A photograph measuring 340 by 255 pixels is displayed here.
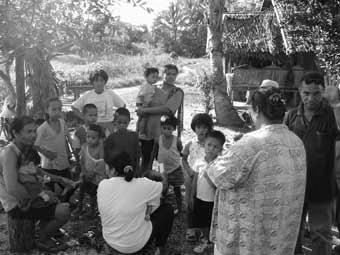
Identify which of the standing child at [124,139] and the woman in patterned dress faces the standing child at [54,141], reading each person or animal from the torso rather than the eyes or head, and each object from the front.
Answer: the woman in patterned dress

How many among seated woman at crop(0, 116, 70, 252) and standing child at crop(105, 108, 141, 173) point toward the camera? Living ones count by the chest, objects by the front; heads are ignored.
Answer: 1

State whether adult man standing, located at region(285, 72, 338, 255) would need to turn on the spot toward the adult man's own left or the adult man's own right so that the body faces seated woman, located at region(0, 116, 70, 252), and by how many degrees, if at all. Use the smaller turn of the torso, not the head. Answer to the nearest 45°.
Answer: approximately 90° to the adult man's own right

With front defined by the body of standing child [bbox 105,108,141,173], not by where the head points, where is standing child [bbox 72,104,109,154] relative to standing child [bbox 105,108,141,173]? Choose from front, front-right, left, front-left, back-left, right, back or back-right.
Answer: back-right

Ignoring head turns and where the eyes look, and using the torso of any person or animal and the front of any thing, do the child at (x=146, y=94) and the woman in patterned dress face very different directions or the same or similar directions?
very different directions

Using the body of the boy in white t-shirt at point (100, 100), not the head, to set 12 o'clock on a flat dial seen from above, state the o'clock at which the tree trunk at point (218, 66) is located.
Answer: The tree trunk is roughly at 7 o'clock from the boy in white t-shirt.

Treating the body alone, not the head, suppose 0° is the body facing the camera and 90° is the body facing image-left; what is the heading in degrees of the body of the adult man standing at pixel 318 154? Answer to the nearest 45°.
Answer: approximately 0°

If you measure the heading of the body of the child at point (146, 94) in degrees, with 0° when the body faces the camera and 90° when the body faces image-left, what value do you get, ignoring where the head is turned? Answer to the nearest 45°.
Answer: approximately 315°

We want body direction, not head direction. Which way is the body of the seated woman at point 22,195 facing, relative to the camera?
to the viewer's right

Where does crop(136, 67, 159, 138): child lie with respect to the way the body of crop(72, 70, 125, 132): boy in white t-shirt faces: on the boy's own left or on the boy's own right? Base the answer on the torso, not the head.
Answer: on the boy's own left
